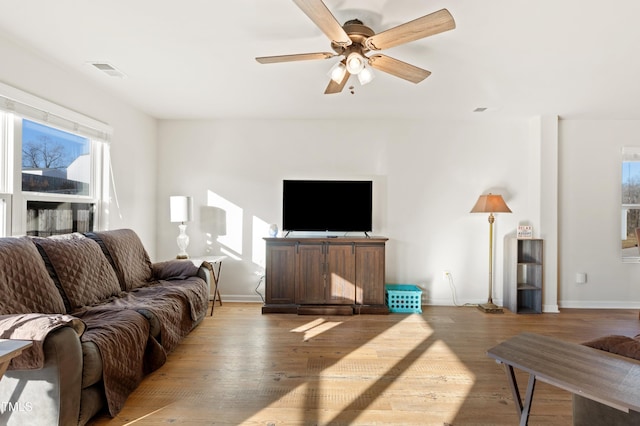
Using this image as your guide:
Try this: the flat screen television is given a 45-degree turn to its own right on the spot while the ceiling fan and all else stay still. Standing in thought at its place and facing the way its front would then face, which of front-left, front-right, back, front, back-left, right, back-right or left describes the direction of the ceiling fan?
front-left

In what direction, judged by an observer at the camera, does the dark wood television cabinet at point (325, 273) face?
facing the viewer

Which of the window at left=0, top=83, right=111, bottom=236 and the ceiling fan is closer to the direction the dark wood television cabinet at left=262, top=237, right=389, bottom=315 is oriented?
the ceiling fan

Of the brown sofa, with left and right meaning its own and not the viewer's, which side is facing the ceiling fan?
front

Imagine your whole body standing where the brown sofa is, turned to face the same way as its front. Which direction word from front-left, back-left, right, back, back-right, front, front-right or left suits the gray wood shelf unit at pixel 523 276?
front-left

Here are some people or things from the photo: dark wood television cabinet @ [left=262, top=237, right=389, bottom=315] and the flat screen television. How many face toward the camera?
2

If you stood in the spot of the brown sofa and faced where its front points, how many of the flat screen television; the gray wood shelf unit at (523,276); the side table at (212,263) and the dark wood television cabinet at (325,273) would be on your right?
0

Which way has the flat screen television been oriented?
toward the camera

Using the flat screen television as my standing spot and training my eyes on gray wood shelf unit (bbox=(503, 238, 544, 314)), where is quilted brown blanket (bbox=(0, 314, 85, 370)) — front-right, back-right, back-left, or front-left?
back-right

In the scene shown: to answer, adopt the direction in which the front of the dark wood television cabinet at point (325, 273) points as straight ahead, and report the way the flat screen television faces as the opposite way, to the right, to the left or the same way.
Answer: the same way

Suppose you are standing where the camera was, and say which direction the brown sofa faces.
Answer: facing the viewer and to the right of the viewer

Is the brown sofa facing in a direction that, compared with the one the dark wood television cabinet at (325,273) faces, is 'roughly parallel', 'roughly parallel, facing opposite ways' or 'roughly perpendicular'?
roughly perpendicular

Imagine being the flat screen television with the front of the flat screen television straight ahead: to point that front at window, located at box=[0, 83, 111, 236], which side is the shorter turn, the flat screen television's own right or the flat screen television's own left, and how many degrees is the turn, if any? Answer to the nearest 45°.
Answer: approximately 45° to the flat screen television's own right

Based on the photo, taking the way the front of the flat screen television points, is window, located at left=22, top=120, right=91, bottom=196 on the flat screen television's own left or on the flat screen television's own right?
on the flat screen television's own right

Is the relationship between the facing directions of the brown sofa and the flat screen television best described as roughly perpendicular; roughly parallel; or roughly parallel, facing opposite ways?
roughly perpendicular

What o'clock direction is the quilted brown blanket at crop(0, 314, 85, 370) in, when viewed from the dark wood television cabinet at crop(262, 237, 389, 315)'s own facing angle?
The quilted brown blanket is roughly at 1 o'clock from the dark wood television cabinet.

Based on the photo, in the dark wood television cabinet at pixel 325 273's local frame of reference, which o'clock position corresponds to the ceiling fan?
The ceiling fan is roughly at 12 o'clock from the dark wood television cabinet.
